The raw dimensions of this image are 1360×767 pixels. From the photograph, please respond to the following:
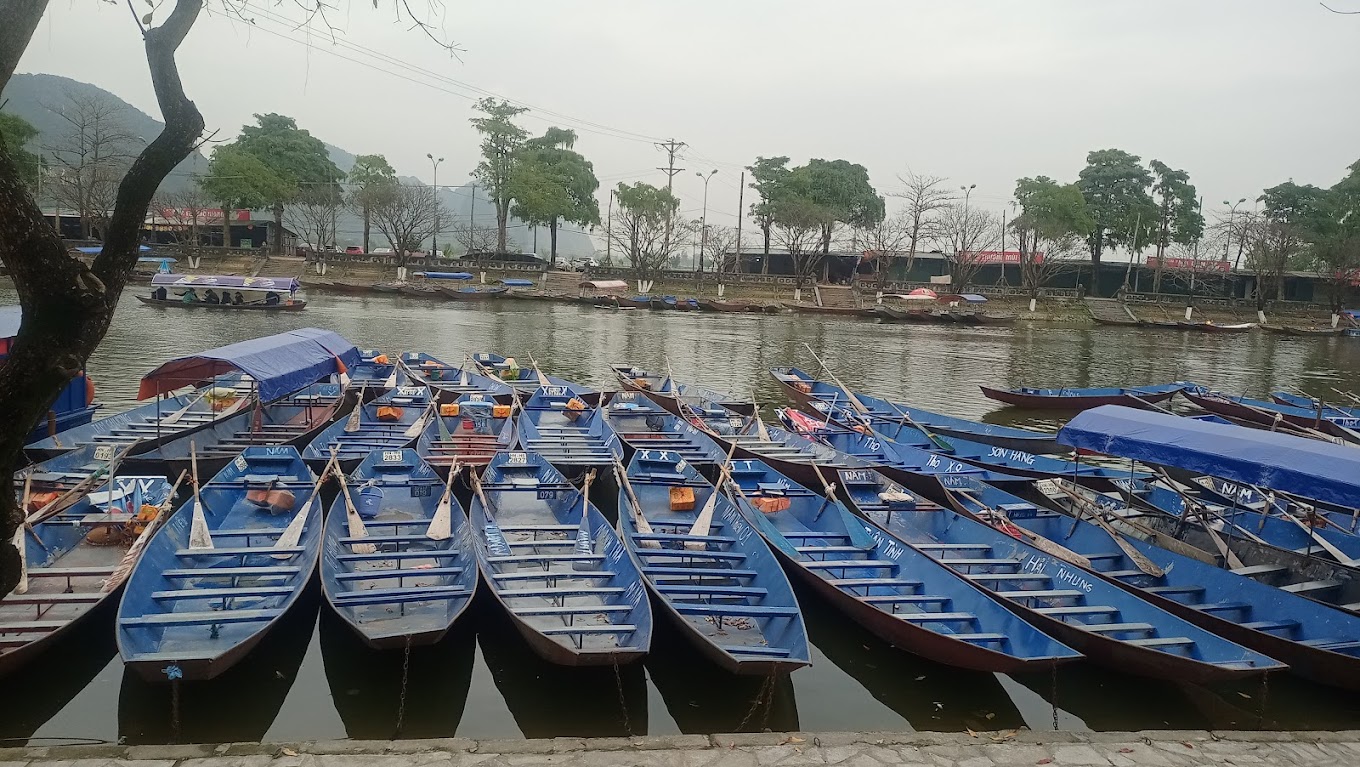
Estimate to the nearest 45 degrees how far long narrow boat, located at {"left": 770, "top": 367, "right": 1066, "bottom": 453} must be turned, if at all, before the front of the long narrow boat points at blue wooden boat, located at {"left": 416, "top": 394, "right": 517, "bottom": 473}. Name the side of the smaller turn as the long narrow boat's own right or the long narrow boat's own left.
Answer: approximately 90° to the long narrow boat's own right

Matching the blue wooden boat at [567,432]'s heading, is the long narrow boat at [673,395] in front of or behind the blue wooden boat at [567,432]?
behind

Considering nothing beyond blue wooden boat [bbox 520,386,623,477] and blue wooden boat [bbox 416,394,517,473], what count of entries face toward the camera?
2

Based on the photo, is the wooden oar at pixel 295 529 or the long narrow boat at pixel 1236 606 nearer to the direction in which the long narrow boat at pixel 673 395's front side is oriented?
the long narrow boat

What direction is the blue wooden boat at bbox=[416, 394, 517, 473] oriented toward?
toward the camera

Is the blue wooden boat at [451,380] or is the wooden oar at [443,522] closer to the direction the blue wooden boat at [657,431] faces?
the wooden oar

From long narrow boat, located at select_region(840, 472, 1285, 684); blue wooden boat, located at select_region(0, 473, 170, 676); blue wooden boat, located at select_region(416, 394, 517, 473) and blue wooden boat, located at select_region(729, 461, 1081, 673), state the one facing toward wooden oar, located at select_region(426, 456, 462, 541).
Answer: blue wooden boat, located at select_region(416, 394, 517, 473)

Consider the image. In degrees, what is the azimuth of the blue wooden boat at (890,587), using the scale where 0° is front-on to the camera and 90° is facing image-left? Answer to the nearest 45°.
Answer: approximately 315°

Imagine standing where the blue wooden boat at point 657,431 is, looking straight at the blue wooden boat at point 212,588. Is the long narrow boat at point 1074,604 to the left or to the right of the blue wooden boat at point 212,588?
left

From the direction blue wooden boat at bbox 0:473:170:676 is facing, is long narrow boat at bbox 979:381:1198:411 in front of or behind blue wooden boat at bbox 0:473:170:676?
behind

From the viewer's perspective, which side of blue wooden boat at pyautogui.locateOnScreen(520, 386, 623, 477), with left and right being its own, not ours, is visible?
front

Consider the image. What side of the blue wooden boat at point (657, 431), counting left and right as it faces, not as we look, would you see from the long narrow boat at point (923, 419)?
left

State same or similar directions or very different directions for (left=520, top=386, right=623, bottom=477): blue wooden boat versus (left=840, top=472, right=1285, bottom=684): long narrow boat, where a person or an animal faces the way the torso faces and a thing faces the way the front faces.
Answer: same or similar directions

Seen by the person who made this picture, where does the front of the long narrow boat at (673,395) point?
facing the viewer and to the right of the viewer

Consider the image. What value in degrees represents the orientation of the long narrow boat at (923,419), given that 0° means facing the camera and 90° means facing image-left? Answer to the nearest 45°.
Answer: approximately 315°

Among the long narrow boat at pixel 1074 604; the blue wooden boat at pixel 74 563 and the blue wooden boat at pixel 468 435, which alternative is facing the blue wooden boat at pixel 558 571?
the blue wooden boat at pixel 468 435
